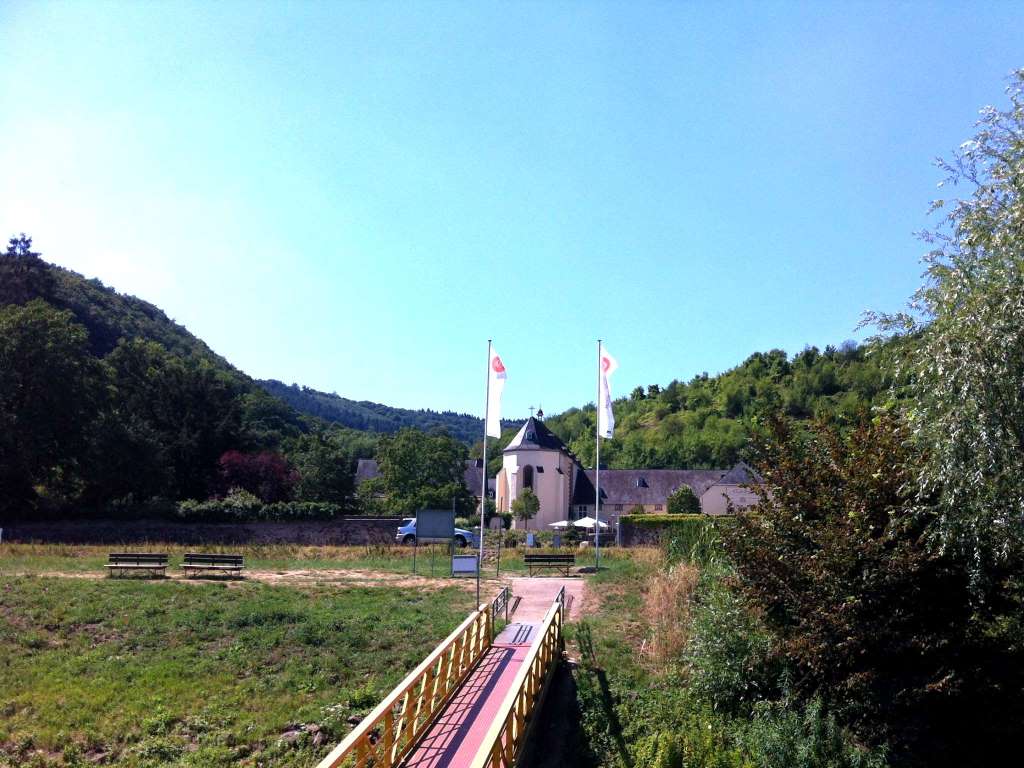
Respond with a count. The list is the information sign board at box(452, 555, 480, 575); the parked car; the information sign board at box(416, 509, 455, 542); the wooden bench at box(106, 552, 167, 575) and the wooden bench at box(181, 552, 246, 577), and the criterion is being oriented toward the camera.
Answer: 4

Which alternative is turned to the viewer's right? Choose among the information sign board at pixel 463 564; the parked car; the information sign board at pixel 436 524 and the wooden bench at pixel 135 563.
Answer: the parked car

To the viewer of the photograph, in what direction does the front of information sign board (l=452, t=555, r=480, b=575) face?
facing the viewer

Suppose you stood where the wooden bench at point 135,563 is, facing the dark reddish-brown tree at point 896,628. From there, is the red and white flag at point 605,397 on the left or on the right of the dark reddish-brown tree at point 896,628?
left

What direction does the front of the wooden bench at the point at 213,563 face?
toward the camera

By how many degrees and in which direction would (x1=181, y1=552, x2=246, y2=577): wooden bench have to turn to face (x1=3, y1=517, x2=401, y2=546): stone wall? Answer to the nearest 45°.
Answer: approximately 180°

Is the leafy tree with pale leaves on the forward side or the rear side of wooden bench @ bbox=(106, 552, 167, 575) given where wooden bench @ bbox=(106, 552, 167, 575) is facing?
on the forward side

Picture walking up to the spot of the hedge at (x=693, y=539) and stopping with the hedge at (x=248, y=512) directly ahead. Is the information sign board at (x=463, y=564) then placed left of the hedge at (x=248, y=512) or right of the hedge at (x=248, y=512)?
left

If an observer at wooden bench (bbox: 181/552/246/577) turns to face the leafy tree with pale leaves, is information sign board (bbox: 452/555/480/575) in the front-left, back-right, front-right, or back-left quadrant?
front-left

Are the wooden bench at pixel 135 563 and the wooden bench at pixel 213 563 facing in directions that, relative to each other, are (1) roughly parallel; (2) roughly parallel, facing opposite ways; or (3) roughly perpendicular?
roughly parallel

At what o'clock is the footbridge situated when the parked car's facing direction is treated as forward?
The footbridge is roughly at 3 o'clock from the parked car.

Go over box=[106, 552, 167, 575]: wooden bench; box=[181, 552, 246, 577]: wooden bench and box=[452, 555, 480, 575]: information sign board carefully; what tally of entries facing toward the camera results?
3

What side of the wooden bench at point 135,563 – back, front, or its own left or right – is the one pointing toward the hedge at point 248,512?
back

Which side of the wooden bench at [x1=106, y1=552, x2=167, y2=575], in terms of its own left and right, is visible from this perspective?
front

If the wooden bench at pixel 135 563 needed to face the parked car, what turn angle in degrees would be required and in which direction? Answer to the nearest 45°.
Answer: approximately 135° to its left

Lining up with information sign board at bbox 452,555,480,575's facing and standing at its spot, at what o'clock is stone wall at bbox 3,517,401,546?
The stone wall is roughly at 5 o'clock from the information sign board.

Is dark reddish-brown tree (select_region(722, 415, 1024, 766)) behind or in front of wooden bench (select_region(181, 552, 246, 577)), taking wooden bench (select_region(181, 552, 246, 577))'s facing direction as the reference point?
in front
